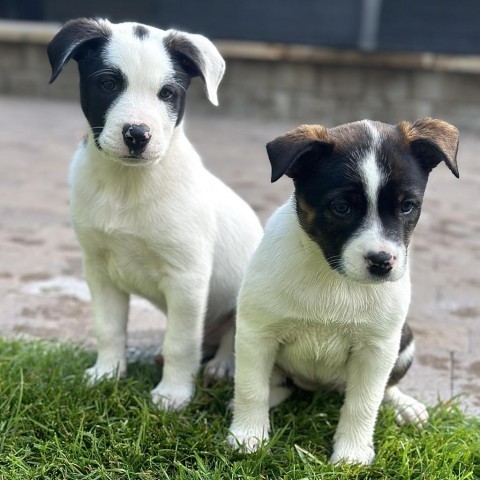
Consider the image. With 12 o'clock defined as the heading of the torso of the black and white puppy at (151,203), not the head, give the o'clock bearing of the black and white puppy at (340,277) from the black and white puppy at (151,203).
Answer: the black and white puppy at (340,277) is roughly at 9 o'clock from the black and white puppy at (151,203).

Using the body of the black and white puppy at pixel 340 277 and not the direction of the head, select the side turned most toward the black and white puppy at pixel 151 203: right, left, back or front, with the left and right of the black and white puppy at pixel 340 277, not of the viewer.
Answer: right

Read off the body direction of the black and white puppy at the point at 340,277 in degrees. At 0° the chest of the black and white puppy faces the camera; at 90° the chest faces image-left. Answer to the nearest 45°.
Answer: approximately 0°

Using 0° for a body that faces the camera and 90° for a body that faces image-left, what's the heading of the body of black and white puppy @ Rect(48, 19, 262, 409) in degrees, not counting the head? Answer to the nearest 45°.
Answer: approximately 45°
